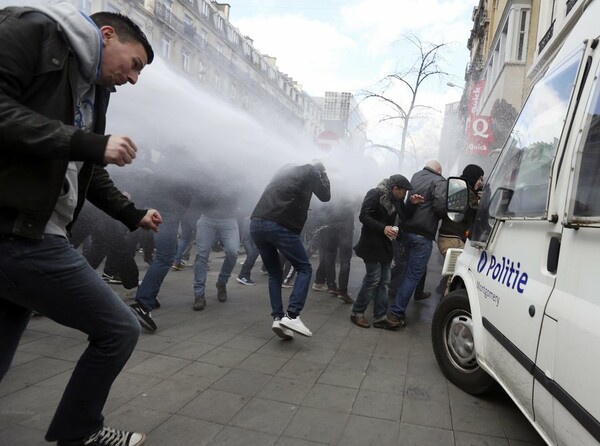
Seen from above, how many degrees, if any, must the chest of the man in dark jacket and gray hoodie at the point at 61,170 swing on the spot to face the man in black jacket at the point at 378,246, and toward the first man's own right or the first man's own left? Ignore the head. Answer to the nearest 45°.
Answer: approximately 45° to the first man's own left

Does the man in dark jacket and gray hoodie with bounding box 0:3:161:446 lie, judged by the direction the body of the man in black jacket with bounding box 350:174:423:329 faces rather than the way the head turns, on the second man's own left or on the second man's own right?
on the second man's own right

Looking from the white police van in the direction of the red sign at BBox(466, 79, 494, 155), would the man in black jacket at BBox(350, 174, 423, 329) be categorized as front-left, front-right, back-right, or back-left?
front-left

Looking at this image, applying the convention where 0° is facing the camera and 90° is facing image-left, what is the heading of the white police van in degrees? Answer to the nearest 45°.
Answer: approximately 135°

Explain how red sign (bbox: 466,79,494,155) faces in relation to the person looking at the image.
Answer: facing the viewer

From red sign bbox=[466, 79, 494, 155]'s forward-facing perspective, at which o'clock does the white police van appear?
The white police van is roughly at 12 o'clock from the red sign.

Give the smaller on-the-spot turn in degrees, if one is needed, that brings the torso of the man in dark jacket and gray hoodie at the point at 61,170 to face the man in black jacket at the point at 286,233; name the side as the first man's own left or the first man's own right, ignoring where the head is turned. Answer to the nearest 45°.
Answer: approximately 45° to the first man's own left

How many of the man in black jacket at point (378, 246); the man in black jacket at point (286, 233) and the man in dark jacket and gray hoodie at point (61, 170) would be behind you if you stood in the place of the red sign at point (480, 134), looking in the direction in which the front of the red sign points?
0

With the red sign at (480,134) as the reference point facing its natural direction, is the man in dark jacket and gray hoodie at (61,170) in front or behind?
in front

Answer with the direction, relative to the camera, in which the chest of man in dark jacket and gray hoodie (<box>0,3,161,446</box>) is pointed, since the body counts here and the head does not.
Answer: to the viewer's right
